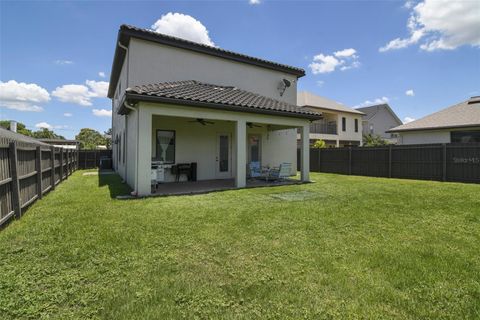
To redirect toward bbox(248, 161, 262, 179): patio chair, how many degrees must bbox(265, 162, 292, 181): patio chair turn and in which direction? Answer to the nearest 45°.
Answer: approximately 45° to its right

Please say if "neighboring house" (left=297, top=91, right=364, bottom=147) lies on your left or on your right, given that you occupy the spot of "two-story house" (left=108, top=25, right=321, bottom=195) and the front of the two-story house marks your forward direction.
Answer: on your right

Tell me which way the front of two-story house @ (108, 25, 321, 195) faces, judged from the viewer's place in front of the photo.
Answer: facing away from the viewer and to the left of the viewer

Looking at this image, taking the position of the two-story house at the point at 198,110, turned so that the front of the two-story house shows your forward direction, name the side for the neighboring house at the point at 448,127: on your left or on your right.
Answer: on your right

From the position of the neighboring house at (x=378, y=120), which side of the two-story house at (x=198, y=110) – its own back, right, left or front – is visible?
right

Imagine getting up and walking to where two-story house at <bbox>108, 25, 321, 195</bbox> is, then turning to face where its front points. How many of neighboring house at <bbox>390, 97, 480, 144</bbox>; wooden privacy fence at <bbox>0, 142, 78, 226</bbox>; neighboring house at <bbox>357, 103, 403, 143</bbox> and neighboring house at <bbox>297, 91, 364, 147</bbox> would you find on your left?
1

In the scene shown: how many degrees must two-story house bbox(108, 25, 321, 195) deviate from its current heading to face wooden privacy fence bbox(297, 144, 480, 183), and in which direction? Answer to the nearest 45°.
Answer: approximately 135° to its right

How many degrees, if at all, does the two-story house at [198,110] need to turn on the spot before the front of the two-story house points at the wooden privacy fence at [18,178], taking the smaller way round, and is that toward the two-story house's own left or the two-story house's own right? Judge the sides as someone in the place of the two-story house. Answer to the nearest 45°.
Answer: approximately 90° to the two-story house's own left
